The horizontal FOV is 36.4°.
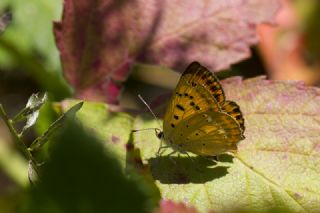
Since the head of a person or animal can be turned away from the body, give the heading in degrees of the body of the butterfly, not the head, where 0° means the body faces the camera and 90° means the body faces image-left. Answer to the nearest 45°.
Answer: approximately 90°

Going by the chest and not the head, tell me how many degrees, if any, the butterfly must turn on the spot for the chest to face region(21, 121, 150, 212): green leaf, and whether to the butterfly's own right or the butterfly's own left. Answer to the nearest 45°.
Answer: approximately 90° to the butterfly's own left
